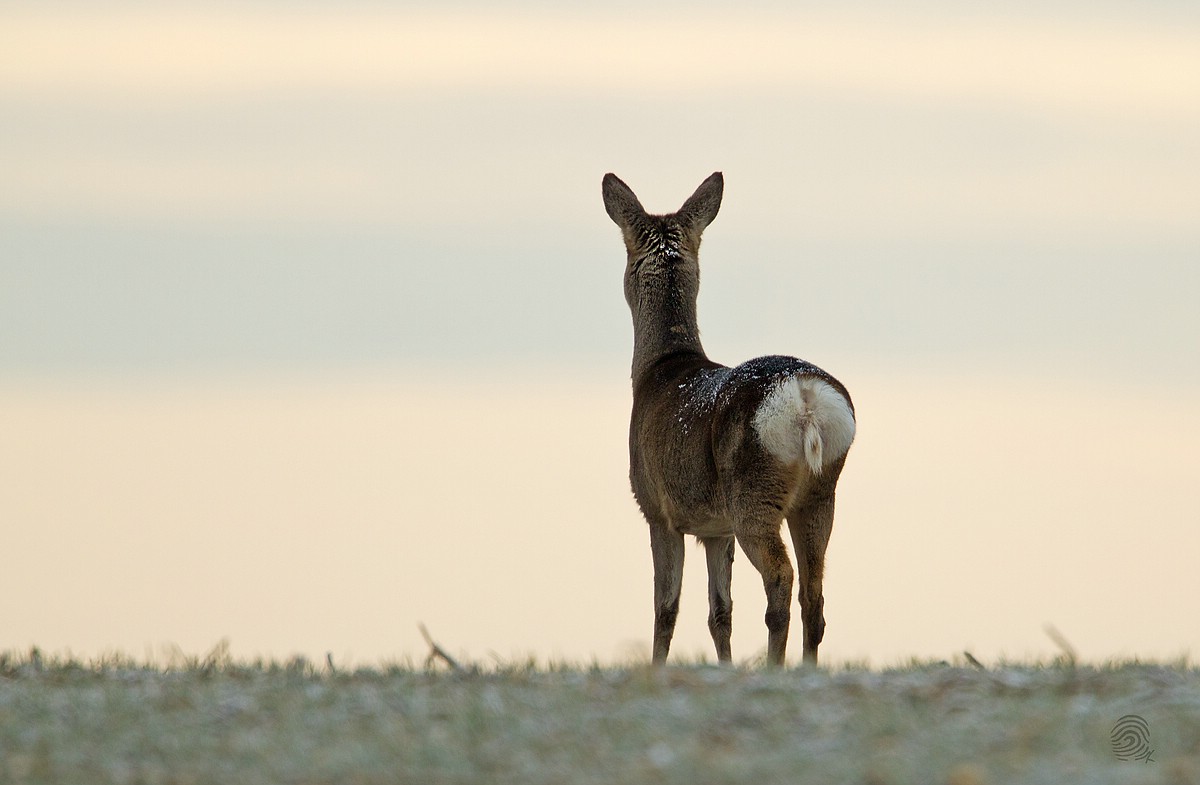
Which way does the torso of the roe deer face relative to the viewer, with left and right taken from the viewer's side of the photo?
facing away from the viewer and to the left of the viewer

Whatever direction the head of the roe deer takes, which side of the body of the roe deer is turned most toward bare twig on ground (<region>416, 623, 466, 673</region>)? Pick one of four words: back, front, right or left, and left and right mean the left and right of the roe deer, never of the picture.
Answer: left
